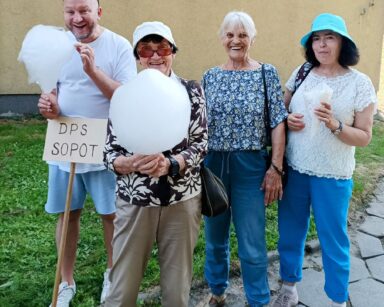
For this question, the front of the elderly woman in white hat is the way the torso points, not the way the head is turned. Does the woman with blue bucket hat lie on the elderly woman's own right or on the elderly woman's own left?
on the elderly woman's own left

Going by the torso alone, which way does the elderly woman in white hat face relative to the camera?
toward the camera

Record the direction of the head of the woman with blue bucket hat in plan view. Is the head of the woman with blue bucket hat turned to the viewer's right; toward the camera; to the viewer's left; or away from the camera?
toward the camera

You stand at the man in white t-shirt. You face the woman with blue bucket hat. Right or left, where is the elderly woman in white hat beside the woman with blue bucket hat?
right

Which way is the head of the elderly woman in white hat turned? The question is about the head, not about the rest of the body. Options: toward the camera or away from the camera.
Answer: toward the camera

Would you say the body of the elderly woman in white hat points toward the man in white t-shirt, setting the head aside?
no
